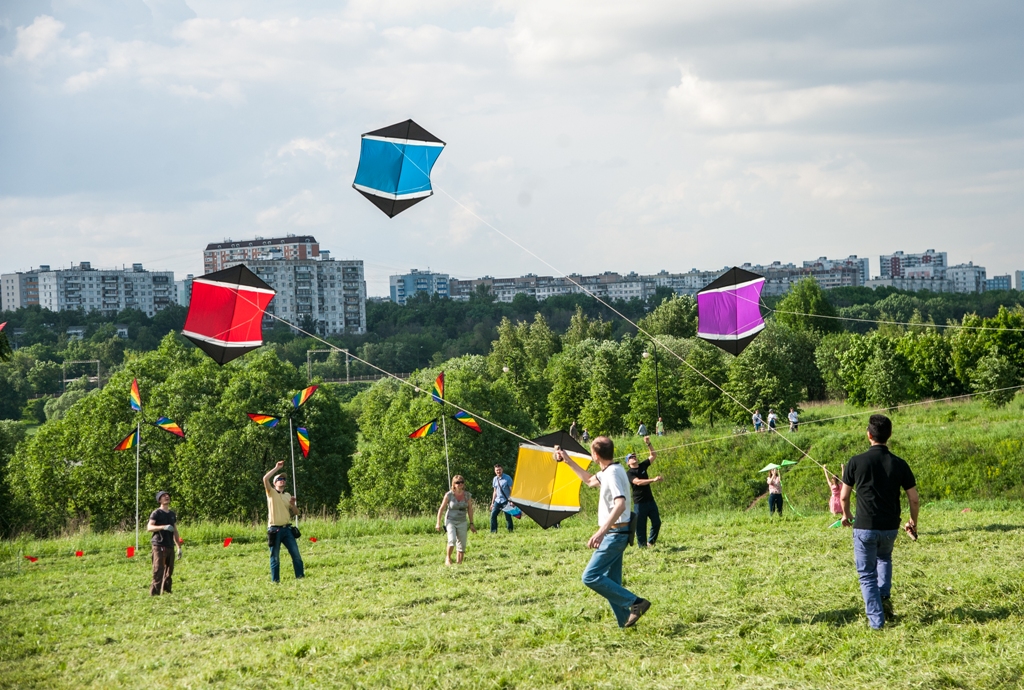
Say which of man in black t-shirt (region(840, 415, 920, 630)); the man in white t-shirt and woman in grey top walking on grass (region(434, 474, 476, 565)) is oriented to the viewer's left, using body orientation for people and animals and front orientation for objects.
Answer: the man in white t-shirt

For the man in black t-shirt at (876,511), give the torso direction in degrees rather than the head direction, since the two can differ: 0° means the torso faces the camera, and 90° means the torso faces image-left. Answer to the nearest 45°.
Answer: approximately 180°

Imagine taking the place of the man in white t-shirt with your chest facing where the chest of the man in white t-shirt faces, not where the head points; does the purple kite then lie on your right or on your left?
on your right

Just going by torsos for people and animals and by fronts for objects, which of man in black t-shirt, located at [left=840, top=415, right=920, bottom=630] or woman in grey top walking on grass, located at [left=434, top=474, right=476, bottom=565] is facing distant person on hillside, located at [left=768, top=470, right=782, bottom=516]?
the man in black t-shirt

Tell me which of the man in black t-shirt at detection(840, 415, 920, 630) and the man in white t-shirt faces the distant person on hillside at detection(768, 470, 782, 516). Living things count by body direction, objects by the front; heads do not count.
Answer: the man in black t-shirt

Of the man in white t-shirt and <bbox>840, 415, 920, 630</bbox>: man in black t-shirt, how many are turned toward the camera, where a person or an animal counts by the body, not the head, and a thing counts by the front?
0

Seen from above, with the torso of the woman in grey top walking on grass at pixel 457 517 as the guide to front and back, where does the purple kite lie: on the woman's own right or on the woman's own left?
on the woman's own left

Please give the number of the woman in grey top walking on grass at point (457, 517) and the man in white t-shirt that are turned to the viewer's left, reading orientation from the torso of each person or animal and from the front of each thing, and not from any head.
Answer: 1

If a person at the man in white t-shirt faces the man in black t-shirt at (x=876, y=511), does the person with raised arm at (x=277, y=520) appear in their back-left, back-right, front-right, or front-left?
back-left

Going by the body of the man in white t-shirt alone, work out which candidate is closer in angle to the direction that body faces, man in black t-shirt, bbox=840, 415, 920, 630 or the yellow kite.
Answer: the yellow kite

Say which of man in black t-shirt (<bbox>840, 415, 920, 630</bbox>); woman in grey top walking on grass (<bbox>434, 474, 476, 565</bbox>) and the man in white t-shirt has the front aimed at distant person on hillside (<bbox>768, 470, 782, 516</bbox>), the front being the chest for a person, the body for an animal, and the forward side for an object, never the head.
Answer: the man in black t-shirt

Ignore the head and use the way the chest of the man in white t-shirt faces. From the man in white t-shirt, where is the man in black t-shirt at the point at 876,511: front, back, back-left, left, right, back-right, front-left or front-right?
back
